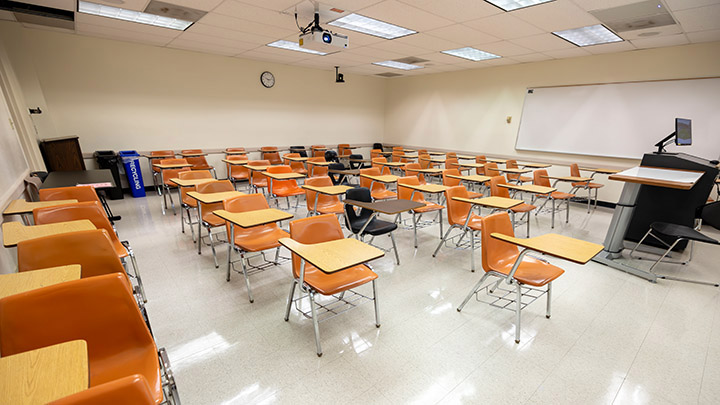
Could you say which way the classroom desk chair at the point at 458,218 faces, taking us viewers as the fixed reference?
facing the viewer and to the right of the viewer

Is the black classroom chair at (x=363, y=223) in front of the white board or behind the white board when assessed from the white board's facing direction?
in front

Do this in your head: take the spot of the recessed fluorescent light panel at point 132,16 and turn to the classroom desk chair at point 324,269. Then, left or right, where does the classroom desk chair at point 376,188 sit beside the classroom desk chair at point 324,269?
left

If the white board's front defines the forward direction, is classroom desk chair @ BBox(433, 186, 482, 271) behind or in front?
in front

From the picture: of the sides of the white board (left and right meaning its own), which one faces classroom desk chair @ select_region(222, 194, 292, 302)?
front

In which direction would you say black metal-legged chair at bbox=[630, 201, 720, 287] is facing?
to the viewer's left

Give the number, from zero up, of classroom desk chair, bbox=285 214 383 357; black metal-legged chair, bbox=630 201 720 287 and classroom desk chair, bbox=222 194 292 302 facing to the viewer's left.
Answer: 1

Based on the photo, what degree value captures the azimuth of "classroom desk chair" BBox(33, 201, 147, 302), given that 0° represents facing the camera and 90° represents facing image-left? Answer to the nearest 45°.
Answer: approximately 315°

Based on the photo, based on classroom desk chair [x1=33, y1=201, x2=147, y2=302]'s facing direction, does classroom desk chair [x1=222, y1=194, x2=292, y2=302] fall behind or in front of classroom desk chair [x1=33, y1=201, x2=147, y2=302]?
in front

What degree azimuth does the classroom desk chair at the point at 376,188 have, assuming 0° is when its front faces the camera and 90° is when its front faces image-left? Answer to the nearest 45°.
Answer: approximately 315°

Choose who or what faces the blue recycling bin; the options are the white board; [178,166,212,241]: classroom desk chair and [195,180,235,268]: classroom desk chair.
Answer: the white board

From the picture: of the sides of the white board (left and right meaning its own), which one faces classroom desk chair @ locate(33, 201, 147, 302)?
front

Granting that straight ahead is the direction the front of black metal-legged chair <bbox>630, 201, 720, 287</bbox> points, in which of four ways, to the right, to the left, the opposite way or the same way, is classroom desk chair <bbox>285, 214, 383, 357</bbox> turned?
the opposite way

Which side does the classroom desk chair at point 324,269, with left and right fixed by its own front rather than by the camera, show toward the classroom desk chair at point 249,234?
back

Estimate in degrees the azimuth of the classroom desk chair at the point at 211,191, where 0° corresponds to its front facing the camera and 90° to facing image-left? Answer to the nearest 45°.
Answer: approximately 315°

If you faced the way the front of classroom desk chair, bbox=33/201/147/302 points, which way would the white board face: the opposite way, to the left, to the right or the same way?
the opposite way
